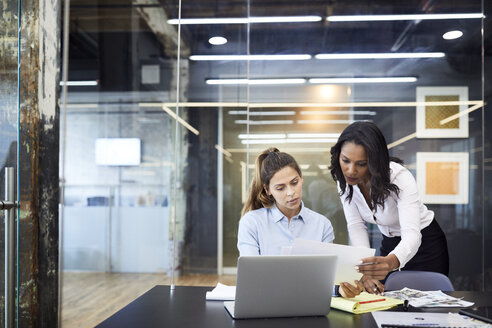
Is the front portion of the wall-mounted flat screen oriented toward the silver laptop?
yes

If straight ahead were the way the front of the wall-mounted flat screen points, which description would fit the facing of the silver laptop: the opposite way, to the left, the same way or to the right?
the opposite way

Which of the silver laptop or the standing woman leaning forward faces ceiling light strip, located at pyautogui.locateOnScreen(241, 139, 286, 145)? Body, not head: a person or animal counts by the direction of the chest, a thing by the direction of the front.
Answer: the silver laptop

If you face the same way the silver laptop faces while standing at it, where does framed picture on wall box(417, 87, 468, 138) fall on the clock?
The framed picture on wall is roughly at 1 o'clock from the silver laptop.

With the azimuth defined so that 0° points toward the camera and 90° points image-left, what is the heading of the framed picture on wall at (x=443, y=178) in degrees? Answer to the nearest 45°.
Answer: approximately 0°

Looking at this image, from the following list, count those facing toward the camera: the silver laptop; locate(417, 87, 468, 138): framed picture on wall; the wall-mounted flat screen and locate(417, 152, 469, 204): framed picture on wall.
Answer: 3

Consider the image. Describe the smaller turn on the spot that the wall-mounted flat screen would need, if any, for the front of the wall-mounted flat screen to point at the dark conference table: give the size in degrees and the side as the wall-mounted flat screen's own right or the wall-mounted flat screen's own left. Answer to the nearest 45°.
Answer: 0° — it already faces it

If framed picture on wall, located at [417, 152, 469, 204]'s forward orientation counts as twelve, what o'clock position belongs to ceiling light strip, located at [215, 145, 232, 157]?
The ceiling light strip is roughly at 3 o'clock from the framed picture on wall.

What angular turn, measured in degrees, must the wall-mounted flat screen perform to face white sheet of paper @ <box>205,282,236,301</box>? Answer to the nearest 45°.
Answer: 0° — it already faces it

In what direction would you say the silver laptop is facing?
away from the camera

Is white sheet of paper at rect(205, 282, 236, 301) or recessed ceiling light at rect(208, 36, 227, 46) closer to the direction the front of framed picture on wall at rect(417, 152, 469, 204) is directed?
the white sheet of paper
